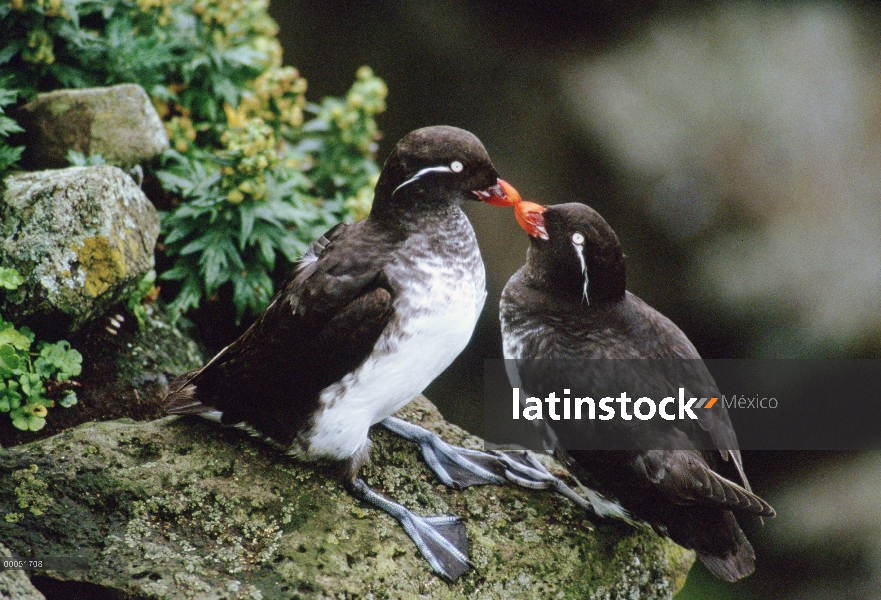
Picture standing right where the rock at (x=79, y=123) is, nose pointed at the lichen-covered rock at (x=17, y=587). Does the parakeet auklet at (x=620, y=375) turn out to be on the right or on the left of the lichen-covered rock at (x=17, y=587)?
left

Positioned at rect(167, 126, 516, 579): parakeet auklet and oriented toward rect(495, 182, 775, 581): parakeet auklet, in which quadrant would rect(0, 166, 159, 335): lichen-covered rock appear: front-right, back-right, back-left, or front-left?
back-left

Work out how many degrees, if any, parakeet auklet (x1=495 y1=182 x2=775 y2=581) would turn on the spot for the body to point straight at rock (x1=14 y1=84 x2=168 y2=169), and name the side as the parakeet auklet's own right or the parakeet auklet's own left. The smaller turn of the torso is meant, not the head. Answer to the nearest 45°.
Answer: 0° — it already faces it

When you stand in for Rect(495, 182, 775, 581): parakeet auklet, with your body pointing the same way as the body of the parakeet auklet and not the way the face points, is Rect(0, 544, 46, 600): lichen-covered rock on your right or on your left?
on your left

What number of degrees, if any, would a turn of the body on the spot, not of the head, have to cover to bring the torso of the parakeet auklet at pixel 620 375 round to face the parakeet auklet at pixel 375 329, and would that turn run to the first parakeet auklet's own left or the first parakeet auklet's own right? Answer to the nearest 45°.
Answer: approximately 45° to the first parakeet auklet's own left

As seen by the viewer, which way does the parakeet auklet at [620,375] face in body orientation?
to the viewer's left
